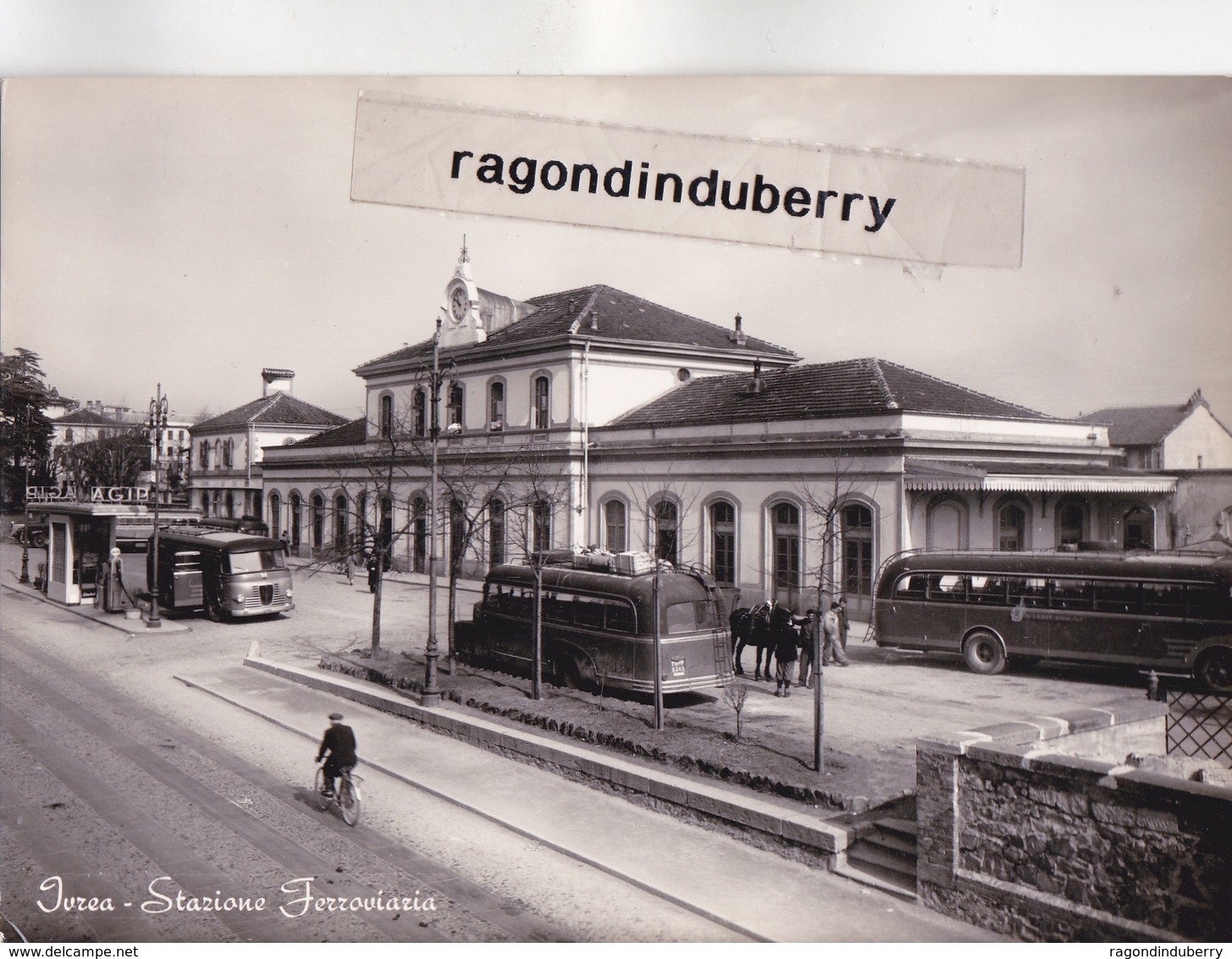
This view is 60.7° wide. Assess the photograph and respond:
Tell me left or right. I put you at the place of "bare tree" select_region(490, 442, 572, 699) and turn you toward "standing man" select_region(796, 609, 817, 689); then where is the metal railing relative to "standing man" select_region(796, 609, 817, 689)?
right

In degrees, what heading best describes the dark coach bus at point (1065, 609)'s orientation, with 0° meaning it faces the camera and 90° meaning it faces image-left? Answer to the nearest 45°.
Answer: approximately 270°

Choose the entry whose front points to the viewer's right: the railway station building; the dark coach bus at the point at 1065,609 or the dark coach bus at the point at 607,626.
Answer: the dark coach bus at the point at 1065,609

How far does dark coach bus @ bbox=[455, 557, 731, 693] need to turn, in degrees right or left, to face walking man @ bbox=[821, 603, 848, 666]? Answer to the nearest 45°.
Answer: approximately 135° to its right

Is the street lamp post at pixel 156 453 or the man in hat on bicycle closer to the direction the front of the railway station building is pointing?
the man in hat on bicycle

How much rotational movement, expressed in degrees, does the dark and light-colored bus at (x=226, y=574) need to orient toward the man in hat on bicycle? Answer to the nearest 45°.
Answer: approximately 45° to its right

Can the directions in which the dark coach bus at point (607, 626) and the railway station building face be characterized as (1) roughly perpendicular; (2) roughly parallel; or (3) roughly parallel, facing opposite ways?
roughly perpendicular

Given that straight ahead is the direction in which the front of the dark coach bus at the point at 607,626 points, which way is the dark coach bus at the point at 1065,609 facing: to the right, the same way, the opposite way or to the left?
the opposite way

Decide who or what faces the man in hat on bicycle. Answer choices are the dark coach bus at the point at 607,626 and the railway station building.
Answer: the railway station building

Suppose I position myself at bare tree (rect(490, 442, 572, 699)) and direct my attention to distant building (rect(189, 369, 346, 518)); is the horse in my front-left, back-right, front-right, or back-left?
back-right
